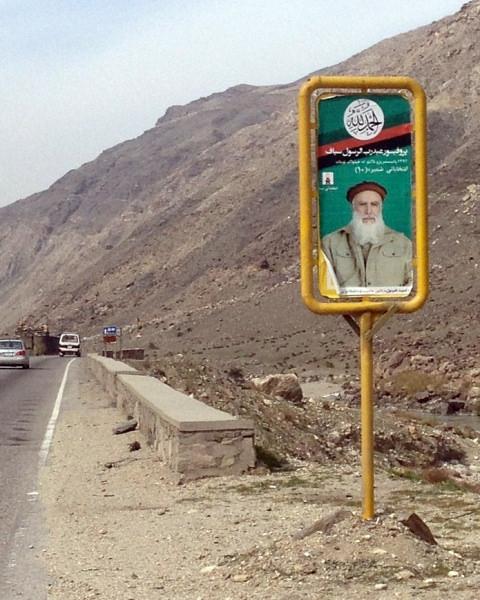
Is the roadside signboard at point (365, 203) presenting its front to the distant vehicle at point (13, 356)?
no

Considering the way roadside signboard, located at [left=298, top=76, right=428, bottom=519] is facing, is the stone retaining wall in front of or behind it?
behind

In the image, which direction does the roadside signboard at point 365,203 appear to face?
toward the camera
